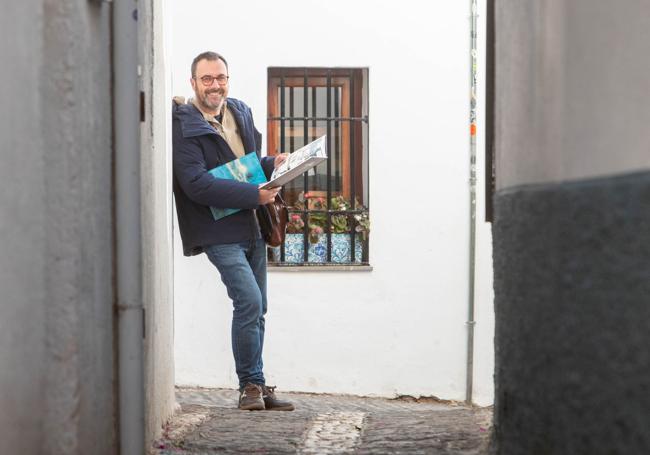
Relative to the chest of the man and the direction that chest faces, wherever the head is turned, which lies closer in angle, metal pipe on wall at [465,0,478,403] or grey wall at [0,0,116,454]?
the grey wall

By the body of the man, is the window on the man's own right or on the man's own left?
on the man's own left

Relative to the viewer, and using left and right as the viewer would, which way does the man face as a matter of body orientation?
facing the viewer and to the right of the viewer

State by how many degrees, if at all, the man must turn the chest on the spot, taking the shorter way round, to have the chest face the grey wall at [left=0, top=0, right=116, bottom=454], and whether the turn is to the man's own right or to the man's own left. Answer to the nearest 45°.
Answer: approximately 45° to the man's own right

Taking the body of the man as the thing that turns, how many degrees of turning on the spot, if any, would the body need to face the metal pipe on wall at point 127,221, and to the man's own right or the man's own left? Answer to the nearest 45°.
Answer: approximately 45° to the man's own right

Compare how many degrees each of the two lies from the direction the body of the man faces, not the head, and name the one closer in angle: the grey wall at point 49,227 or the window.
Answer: the grey wall

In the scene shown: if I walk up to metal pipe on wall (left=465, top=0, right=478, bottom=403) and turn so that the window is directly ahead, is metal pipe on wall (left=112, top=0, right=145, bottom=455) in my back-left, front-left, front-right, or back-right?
front-left

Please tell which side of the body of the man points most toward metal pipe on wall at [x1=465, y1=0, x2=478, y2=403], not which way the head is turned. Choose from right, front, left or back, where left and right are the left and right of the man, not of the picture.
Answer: left
